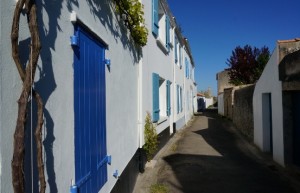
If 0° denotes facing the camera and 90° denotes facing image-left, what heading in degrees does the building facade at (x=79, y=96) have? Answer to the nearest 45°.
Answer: approximately 315°

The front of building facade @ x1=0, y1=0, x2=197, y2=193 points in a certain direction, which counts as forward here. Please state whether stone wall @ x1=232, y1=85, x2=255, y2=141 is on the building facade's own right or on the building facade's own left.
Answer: on the building facade's own left
